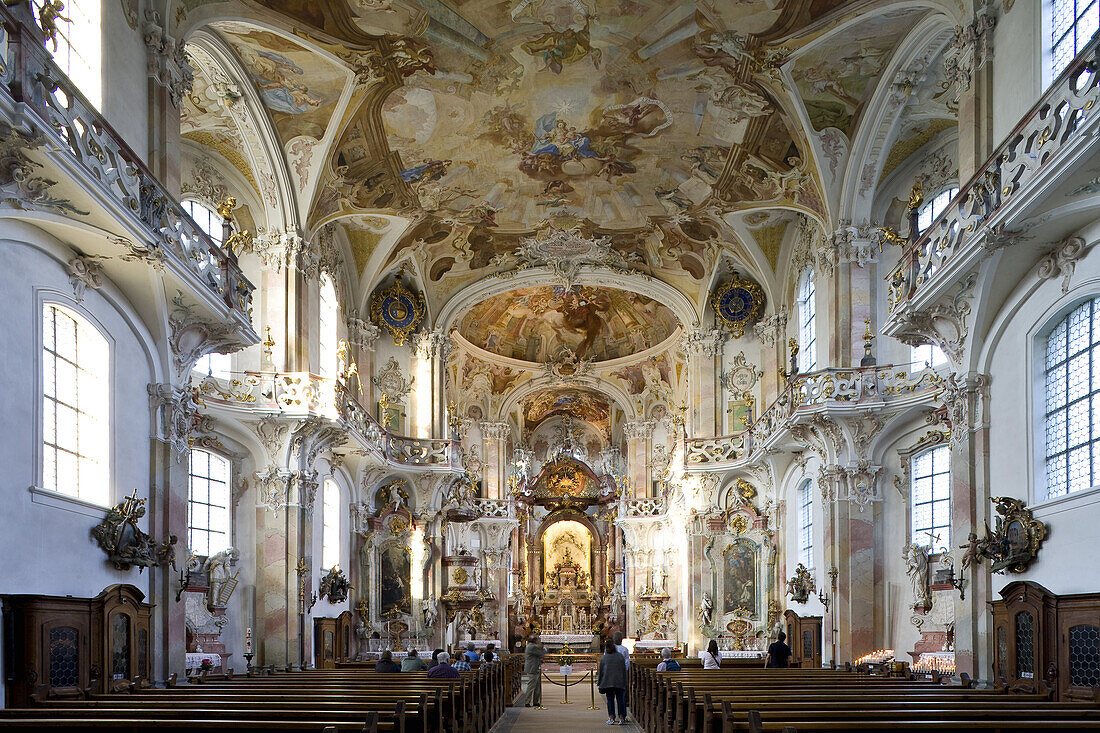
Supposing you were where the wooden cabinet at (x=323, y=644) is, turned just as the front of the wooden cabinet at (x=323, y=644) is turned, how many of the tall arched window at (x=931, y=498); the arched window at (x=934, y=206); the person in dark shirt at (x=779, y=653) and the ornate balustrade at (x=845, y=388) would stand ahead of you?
4

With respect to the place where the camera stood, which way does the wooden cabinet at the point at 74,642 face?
facing the viewer and to the right of the viewer

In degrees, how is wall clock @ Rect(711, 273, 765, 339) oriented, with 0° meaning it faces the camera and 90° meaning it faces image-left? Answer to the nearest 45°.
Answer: approximately 0°

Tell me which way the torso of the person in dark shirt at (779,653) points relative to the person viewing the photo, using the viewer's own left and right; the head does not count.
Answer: facing away from the viewer

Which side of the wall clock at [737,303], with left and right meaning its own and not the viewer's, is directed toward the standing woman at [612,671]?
front

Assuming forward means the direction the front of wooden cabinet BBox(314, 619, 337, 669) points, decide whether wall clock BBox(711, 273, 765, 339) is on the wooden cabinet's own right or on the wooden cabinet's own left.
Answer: on the wooden cabinet's own left

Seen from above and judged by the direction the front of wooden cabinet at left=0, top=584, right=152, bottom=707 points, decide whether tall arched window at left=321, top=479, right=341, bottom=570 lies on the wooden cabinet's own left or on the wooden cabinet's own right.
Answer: on the wooden cabinet's own left

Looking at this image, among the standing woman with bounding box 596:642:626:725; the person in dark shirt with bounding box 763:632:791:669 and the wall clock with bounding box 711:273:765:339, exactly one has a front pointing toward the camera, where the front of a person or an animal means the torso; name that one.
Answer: the wall clock

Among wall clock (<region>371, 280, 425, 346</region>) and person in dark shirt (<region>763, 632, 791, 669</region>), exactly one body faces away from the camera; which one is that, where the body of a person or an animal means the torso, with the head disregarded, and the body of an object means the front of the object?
the person in dark shirt

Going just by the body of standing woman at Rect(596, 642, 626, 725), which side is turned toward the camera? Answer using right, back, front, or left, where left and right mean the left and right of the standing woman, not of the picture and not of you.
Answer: back
